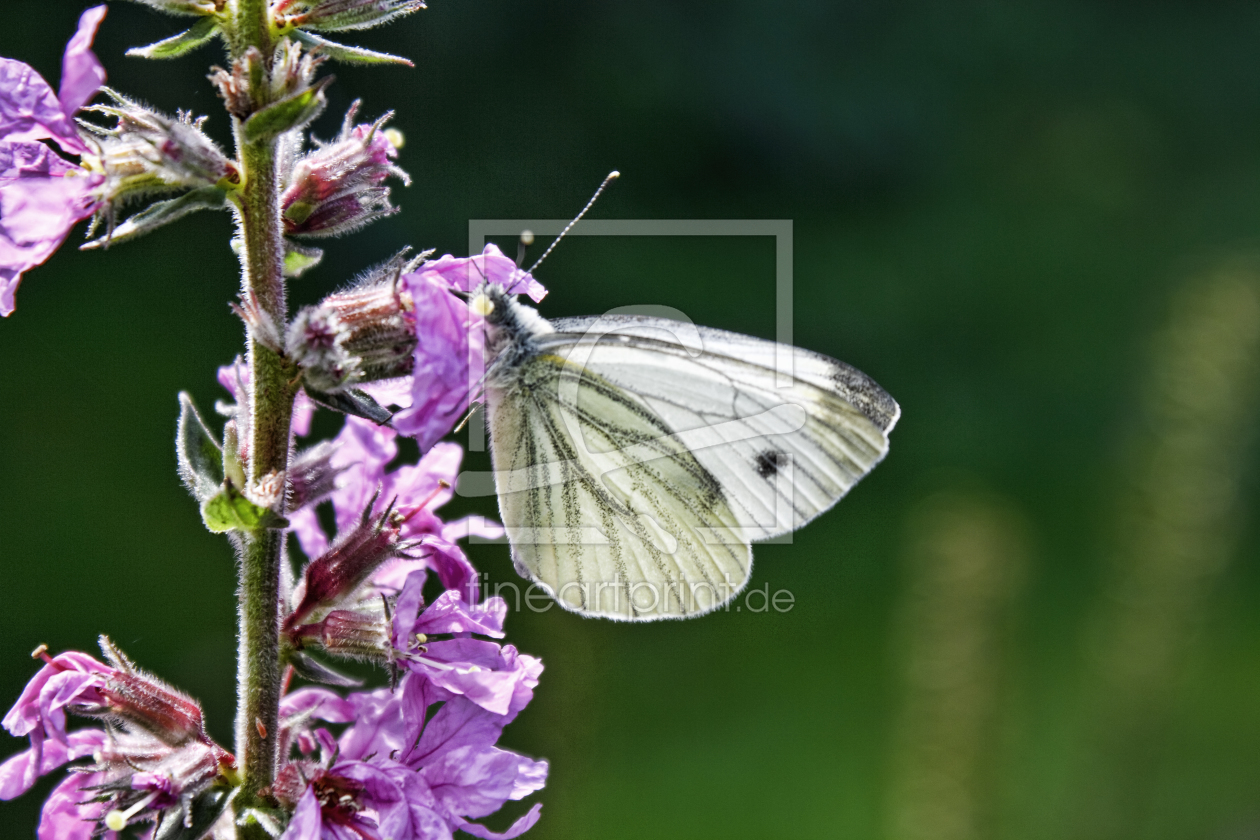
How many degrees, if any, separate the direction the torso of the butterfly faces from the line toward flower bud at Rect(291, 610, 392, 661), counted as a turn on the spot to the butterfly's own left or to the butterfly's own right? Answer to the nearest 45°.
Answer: approximately 45° to the butterfly's own left

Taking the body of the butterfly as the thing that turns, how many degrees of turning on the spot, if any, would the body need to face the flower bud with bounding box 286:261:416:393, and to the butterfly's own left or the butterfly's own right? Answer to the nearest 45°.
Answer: approximately 45° to the butterfly's own left

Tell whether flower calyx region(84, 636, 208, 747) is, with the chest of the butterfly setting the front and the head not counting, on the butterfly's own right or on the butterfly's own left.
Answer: on the butterfly's own left

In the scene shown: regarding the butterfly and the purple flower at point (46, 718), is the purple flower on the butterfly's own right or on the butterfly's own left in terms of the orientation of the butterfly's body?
on the butterfly's own left

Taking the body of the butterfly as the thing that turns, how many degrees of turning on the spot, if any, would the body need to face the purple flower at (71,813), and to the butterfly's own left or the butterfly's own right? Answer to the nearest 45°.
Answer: approximately 45° to the butterfly's own left

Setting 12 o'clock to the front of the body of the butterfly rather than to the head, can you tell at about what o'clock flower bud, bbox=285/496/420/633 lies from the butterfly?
The flower bud is roughly at 12 o'clock from the butterfly.

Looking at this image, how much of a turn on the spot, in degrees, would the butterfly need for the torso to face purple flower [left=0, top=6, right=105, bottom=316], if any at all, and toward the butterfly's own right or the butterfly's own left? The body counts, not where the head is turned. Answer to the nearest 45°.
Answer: approximately 45° to the butterfly's own left

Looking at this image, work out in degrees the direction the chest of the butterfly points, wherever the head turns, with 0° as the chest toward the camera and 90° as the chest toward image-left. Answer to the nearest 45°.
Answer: approximately 90°
